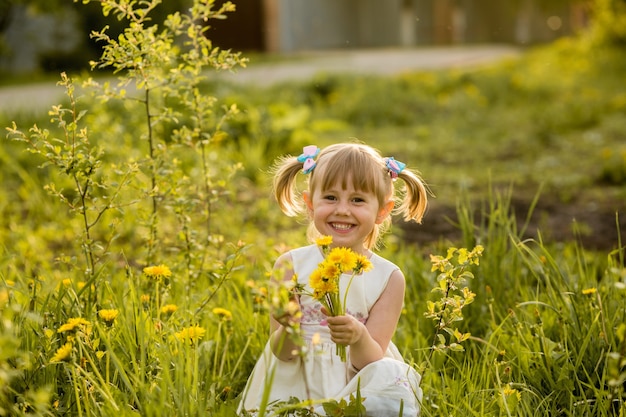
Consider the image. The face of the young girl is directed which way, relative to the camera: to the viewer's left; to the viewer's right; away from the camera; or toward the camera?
toward the camera

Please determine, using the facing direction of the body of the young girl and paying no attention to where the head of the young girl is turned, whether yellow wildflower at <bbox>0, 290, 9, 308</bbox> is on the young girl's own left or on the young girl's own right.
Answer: on the young girl's own right

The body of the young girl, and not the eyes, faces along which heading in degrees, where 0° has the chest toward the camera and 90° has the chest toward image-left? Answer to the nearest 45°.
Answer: approximately 0°

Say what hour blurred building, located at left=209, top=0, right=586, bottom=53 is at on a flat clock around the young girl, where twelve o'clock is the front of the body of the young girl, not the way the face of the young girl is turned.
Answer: The blurred building is roughly at 6 o'clock from the young girl.
